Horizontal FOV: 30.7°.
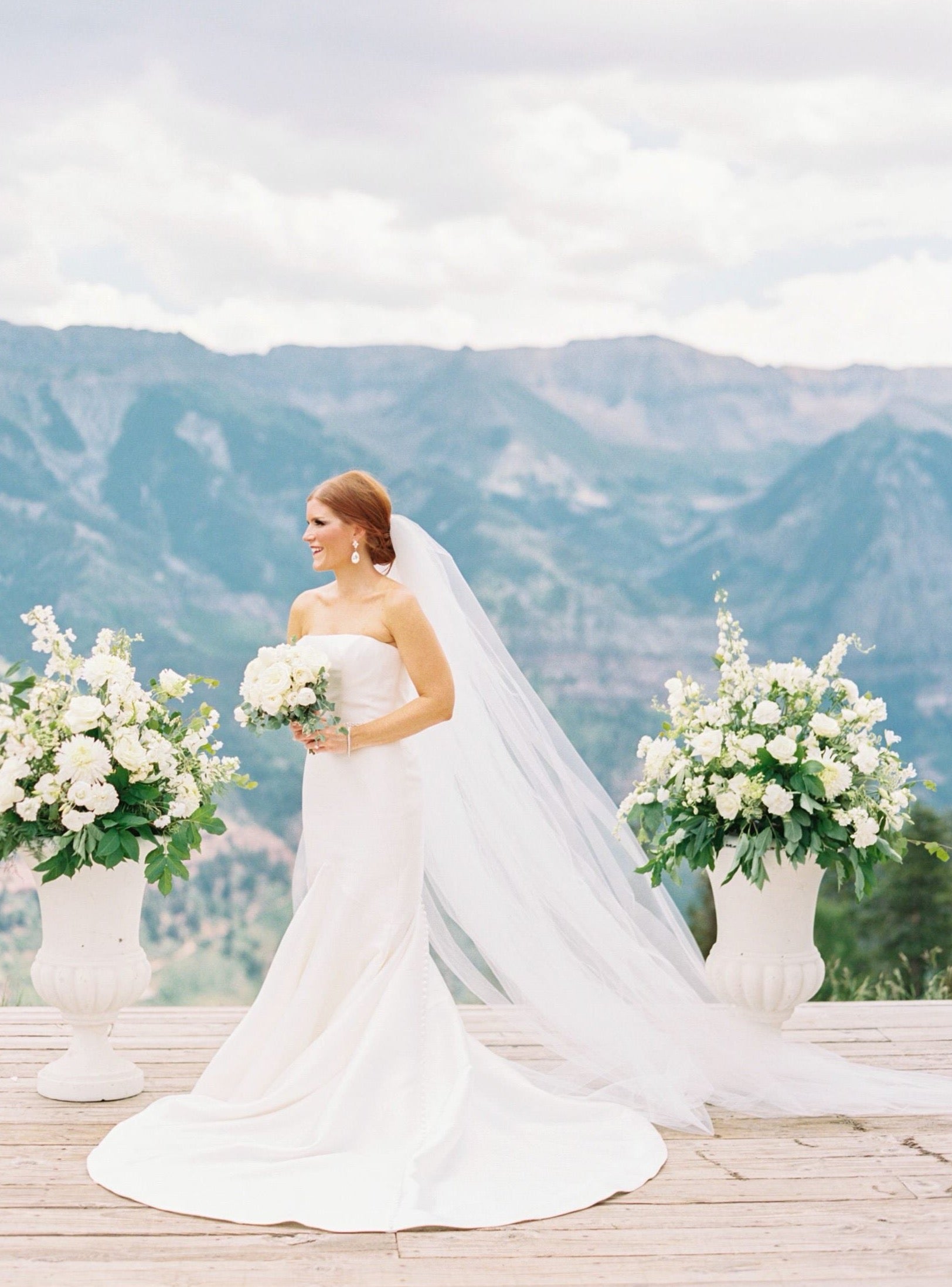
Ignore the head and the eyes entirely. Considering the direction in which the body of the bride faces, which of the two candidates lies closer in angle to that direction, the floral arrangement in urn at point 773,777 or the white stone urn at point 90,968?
the white stone urn

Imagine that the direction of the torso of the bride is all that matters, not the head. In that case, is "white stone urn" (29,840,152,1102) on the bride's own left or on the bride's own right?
on the bride's own right

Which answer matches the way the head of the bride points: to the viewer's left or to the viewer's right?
to the viewer's left

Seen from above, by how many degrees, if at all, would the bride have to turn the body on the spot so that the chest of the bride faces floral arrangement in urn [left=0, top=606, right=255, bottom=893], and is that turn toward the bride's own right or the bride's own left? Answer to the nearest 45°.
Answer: approximately 45° to the bride's own right

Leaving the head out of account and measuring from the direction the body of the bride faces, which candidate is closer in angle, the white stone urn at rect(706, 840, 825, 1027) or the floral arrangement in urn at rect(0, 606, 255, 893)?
the floral arrangement in urn

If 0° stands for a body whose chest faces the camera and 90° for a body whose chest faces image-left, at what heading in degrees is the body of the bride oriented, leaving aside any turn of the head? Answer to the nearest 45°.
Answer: approximately 45°
